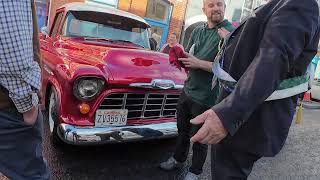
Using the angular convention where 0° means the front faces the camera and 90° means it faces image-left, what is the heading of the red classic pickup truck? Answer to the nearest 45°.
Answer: approximately 315°

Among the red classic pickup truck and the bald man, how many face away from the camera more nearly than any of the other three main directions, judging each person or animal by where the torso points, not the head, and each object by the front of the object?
0

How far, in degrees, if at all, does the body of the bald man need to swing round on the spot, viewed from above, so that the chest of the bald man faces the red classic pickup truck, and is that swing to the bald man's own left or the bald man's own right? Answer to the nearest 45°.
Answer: approximately 45° to the bald man's own right
